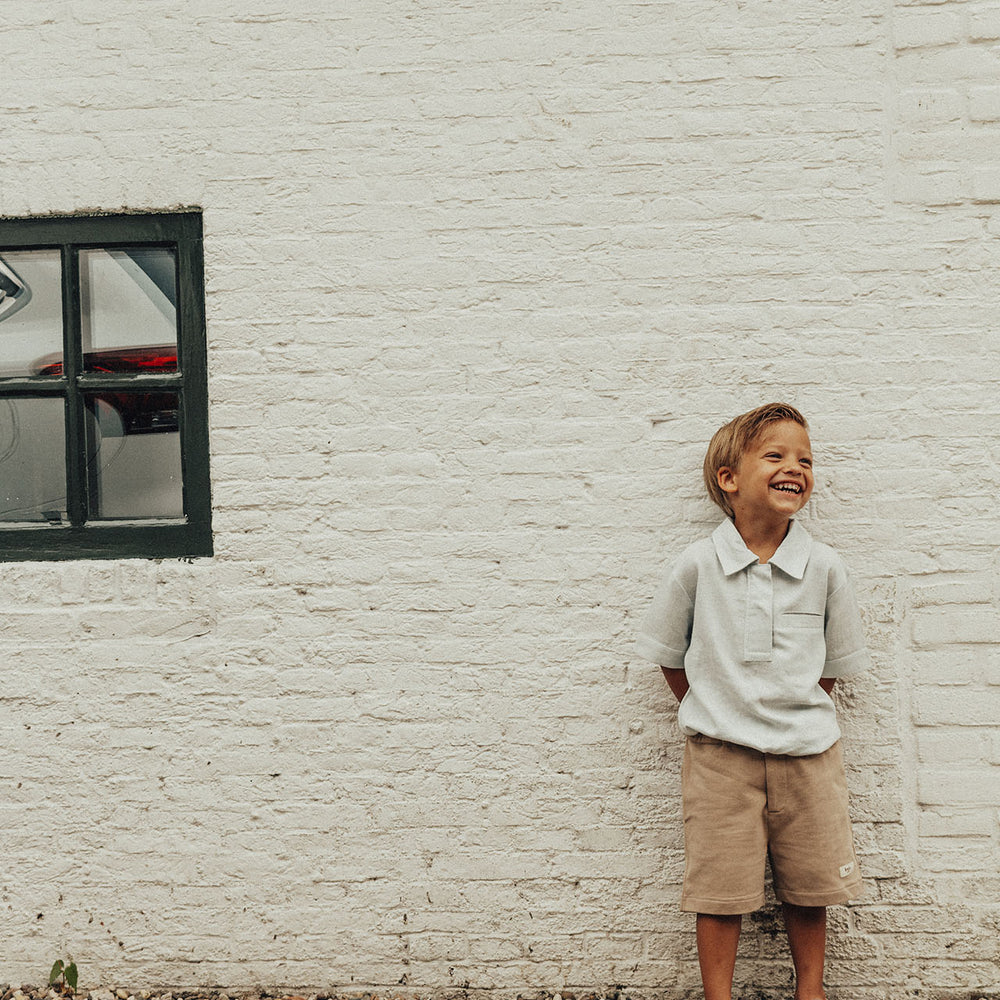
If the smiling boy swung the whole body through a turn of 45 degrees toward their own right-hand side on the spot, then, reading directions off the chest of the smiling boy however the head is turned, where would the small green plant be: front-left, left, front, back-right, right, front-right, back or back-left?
front-right

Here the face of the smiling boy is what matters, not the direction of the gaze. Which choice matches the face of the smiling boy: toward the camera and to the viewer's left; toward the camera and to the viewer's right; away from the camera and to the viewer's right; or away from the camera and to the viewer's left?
toward the camera and to the viewer's right

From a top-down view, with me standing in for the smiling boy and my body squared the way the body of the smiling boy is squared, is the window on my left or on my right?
on my right

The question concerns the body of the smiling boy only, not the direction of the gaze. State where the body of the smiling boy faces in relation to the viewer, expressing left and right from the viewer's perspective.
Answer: facing the viewer
